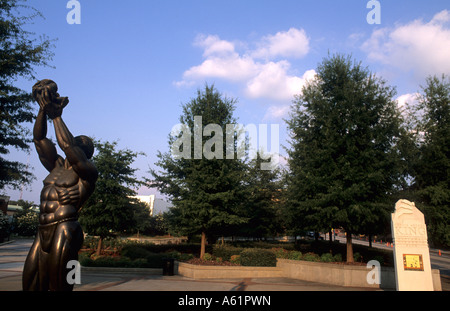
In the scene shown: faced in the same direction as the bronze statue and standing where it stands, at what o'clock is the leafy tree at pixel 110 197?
The leafy tree is roughly at 5 o'clock from the bronze statue.

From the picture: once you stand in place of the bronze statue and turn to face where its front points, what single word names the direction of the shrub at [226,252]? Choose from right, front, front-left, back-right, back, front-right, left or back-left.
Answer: back

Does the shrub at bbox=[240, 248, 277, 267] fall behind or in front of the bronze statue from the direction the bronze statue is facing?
behind

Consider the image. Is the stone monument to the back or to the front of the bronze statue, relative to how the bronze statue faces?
to the back

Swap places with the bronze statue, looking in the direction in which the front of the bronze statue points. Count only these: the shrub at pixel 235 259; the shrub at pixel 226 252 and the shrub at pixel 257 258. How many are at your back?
3

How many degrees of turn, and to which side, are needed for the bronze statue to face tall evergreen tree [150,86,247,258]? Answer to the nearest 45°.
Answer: approximately 180°

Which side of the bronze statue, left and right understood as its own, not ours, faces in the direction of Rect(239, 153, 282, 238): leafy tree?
back

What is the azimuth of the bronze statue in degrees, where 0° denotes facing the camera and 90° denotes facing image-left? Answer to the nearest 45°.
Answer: approximately 45°

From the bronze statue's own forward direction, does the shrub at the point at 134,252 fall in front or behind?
behind

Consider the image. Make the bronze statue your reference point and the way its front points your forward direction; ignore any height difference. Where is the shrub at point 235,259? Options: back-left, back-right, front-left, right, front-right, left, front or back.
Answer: back

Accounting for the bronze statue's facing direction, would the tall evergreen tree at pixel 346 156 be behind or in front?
behind
